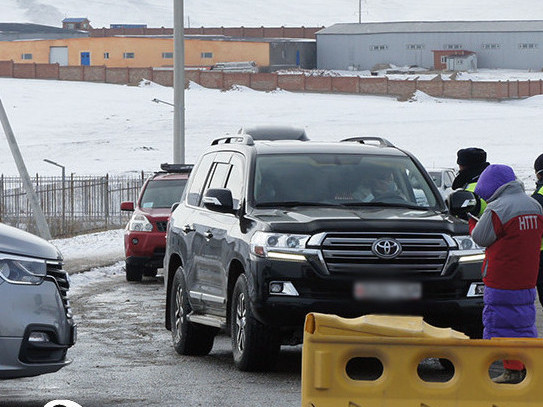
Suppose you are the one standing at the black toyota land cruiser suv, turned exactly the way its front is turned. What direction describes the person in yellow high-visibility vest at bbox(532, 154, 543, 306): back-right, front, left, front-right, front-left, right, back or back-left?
left

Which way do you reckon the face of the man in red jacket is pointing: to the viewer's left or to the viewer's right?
to the viewer's left

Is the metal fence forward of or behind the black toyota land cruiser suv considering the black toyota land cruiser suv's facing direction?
behind

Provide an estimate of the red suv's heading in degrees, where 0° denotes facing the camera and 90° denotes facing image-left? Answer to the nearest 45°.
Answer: approximately 0°

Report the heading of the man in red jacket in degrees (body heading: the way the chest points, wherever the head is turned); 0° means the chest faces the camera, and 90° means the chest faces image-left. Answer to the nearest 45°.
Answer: approximately 135°

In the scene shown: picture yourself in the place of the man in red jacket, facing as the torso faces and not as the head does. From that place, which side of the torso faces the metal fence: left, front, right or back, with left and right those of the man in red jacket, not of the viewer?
front

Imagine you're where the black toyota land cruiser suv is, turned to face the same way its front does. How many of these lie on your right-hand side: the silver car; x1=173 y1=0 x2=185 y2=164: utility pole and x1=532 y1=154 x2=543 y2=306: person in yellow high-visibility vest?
1

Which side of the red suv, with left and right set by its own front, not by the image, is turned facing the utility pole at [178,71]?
back

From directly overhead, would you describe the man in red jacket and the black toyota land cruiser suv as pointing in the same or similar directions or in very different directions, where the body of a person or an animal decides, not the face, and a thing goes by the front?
very different directions

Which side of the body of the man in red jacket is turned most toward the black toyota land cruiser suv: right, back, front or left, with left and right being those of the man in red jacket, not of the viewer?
front

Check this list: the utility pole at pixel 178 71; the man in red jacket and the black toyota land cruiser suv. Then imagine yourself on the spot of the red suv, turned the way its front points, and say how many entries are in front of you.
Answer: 2

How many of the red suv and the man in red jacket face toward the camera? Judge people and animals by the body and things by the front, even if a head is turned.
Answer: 1

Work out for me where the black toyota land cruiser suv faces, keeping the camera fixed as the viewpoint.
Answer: facing the viewer and to the right of the viewer

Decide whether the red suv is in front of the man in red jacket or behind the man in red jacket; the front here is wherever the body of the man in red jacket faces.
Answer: in front
